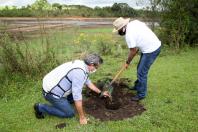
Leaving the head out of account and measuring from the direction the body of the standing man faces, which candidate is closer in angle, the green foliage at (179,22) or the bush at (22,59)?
the bush

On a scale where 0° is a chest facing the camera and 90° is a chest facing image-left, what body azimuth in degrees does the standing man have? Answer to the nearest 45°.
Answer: approximately 90°

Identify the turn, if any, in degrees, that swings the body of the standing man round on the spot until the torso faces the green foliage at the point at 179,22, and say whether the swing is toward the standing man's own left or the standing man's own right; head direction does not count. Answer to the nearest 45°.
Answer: approximately 90° to the standing man's own right
